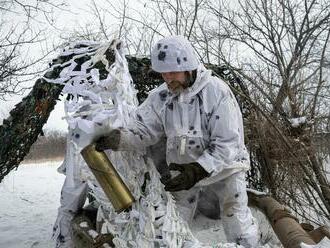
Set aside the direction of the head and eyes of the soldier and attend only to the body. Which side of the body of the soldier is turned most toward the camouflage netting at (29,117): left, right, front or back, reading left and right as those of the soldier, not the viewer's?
right

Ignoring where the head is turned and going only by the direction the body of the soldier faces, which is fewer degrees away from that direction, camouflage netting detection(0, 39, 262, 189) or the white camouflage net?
the white camouflage net

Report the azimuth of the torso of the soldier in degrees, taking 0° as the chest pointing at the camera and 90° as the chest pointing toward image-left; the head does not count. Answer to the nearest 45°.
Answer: approximately 45°

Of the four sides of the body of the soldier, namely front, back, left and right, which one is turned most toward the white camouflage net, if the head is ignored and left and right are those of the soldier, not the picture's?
front
